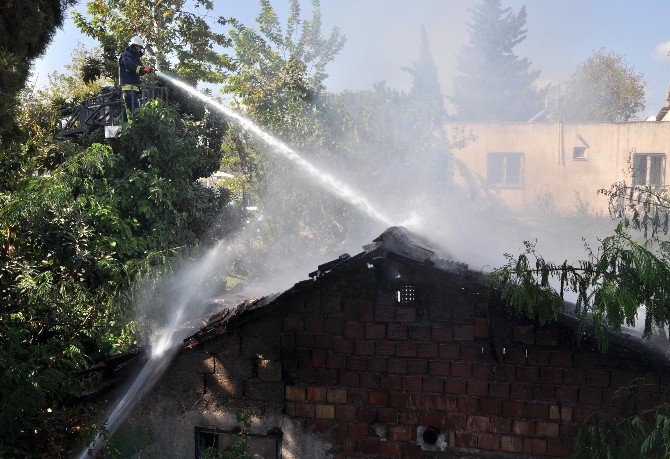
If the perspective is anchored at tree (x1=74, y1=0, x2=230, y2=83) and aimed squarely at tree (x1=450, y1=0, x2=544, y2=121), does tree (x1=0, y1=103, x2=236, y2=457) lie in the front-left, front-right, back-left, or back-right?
back-right

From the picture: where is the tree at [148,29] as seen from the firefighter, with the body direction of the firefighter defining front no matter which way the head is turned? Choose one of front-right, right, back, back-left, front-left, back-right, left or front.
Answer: left

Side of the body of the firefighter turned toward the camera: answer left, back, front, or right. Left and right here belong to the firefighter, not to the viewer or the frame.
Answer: right

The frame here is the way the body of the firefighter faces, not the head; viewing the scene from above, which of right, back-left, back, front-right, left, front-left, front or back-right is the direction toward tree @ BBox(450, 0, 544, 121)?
front-left
